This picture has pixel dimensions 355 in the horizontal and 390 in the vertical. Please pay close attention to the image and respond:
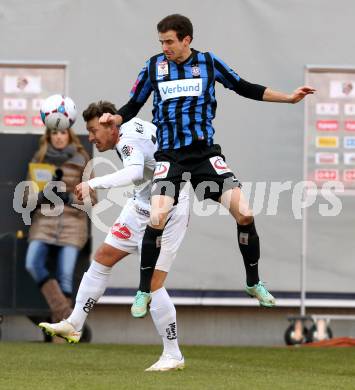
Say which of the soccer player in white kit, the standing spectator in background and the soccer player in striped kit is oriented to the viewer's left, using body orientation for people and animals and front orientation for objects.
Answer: the soccer player in white kit

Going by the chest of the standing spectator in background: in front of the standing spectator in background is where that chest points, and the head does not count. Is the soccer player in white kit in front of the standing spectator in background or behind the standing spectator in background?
in front

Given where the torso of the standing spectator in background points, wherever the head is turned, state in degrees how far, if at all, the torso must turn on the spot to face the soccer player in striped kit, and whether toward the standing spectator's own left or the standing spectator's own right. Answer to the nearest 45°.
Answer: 0° — they already face them

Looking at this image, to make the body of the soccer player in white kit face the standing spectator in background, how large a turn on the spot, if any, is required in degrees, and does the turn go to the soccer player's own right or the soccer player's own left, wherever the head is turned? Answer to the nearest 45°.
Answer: approximately 90° to the soccer player's own right

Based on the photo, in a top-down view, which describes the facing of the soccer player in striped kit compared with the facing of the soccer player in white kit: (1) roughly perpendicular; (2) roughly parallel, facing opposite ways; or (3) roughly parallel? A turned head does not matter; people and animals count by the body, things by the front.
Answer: roughly perpendicular

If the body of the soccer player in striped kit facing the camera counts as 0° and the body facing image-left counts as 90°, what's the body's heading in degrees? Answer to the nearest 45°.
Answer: approximately 0°
